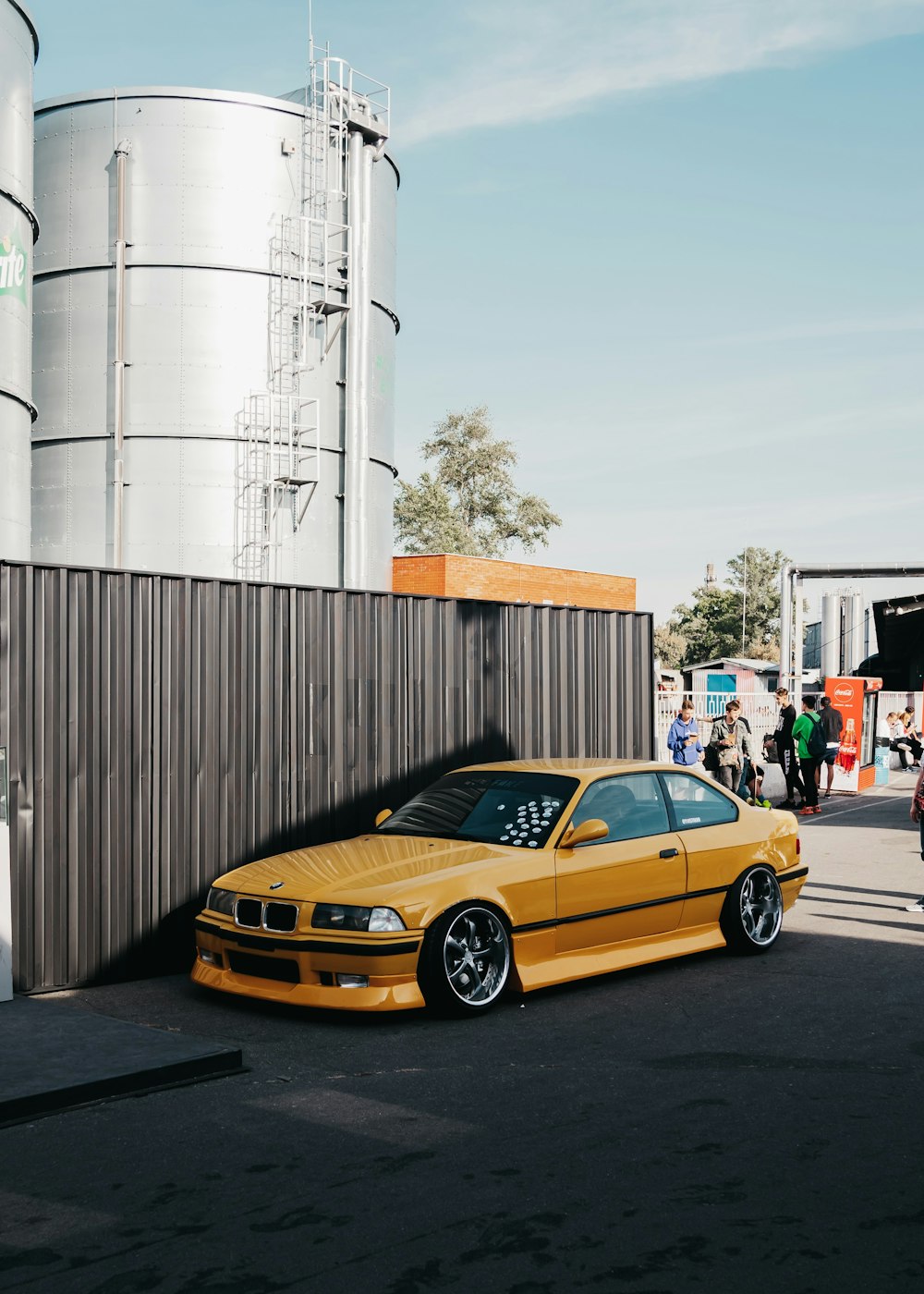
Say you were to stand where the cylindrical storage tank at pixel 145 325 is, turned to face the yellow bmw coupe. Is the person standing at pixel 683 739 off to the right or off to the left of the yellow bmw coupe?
left

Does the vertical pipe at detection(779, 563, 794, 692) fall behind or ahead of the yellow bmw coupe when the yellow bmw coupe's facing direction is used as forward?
behind

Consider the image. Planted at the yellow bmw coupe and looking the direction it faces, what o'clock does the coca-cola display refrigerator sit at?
The coca-cola display refrigerator is roughly at 5 o'clock from the yellow bmw coupe.

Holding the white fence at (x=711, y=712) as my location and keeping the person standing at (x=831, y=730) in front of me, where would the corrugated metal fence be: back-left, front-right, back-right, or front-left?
back-right

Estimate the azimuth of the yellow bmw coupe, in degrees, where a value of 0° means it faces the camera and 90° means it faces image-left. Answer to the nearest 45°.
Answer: approximately 45°

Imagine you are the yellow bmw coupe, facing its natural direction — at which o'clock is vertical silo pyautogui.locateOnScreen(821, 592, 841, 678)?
The vertical silo is roughly at 5 o'clock from the yellow bmw coupe.

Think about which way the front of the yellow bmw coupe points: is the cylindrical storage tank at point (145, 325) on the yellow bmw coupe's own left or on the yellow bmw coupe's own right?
on the yellow bmw coupe's own right

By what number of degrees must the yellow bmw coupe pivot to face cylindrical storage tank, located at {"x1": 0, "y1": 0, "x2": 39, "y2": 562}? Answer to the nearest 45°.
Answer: approximately 90° to its right

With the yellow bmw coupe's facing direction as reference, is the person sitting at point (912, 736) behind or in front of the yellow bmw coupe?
behind

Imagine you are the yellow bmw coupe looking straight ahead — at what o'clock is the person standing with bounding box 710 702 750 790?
The person standing is roughly at 5 o'clock from the yellow bmw coupe.

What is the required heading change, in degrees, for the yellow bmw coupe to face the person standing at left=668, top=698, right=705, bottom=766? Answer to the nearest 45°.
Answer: approximately 135° to its right

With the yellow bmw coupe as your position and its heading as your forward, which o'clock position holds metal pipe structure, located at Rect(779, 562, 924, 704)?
The metal pipe structure is roughly at 5 o'clock from the yellow bmw coupe.

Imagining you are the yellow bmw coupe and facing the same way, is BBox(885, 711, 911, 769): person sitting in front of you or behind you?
behind
